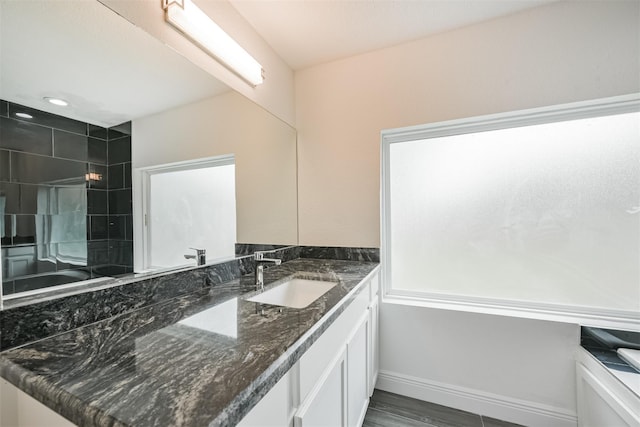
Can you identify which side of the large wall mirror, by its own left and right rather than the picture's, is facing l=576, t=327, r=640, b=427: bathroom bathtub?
front

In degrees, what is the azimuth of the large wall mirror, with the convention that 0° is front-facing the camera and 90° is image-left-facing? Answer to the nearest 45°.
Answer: approximately 315°

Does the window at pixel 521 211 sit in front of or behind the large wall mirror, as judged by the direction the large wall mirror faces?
in front

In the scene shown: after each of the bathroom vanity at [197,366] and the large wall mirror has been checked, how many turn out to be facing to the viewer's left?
0

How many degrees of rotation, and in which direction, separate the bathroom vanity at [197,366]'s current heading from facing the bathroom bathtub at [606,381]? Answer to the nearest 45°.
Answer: approximately 45° to its left

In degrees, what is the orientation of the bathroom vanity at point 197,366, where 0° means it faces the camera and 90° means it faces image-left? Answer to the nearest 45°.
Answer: approximately 315°

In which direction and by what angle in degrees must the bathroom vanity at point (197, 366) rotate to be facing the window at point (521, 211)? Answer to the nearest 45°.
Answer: approximately 45° to its left
